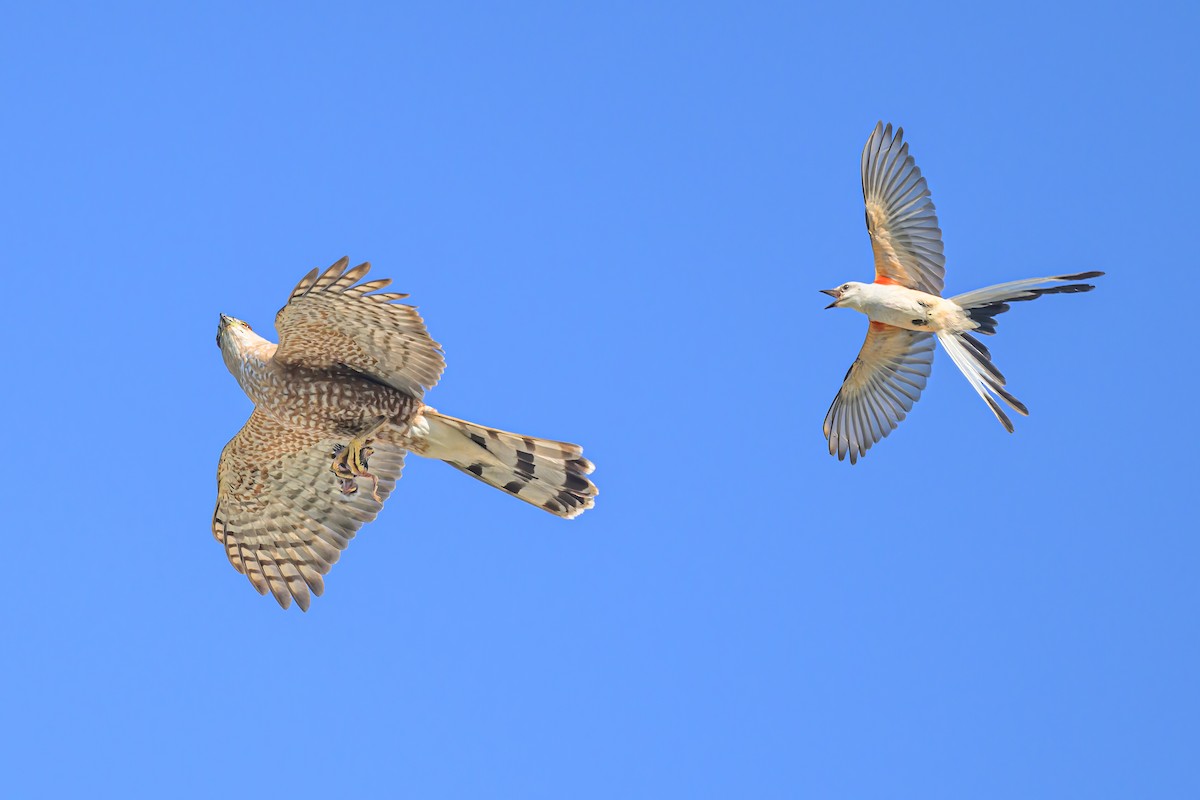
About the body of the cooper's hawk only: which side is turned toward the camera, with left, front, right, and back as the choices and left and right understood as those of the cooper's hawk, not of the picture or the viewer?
left

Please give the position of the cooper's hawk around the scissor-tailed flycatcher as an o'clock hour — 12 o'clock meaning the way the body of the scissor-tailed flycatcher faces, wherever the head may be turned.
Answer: The cooper's hawk is roughly at 11 o'clock from the scissor-tailed flycatcher.

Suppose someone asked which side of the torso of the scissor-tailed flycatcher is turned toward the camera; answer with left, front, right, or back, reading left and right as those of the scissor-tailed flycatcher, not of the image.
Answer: left

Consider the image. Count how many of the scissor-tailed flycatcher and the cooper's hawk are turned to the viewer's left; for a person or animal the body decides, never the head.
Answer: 2

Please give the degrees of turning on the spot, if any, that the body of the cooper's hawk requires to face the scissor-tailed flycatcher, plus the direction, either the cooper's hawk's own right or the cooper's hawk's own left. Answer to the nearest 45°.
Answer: approximately 180°
